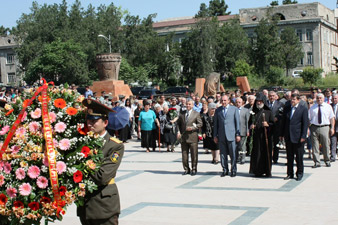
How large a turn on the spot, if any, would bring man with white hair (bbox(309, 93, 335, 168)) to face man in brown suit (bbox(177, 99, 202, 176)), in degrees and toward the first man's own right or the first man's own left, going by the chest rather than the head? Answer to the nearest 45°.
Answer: approximately 45° to the first man's own right

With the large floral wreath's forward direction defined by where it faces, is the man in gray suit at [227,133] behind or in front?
behind

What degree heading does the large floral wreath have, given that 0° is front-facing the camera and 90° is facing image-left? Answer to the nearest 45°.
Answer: approximately 0°

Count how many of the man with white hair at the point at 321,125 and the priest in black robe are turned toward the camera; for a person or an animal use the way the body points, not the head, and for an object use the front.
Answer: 2

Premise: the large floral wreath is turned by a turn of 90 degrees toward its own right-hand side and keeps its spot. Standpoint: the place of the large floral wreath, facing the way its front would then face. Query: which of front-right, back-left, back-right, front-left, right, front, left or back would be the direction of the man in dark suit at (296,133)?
back-right

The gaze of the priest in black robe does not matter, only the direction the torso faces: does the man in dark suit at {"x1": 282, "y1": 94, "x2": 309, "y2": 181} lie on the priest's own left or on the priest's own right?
on the priest's own left

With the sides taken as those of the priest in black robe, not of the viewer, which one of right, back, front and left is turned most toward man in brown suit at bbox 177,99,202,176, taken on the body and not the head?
right

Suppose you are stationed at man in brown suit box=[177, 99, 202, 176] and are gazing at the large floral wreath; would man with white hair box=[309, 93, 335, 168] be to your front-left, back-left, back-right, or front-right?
back-left

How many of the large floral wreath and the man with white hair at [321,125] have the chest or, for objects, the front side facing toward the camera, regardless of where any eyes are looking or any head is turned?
2

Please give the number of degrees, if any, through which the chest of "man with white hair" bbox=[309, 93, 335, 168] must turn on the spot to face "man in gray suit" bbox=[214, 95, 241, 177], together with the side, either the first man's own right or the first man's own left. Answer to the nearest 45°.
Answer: approximately 45° to the first man's own right

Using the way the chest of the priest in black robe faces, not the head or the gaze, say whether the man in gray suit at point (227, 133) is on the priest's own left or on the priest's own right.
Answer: on the priest's own right
